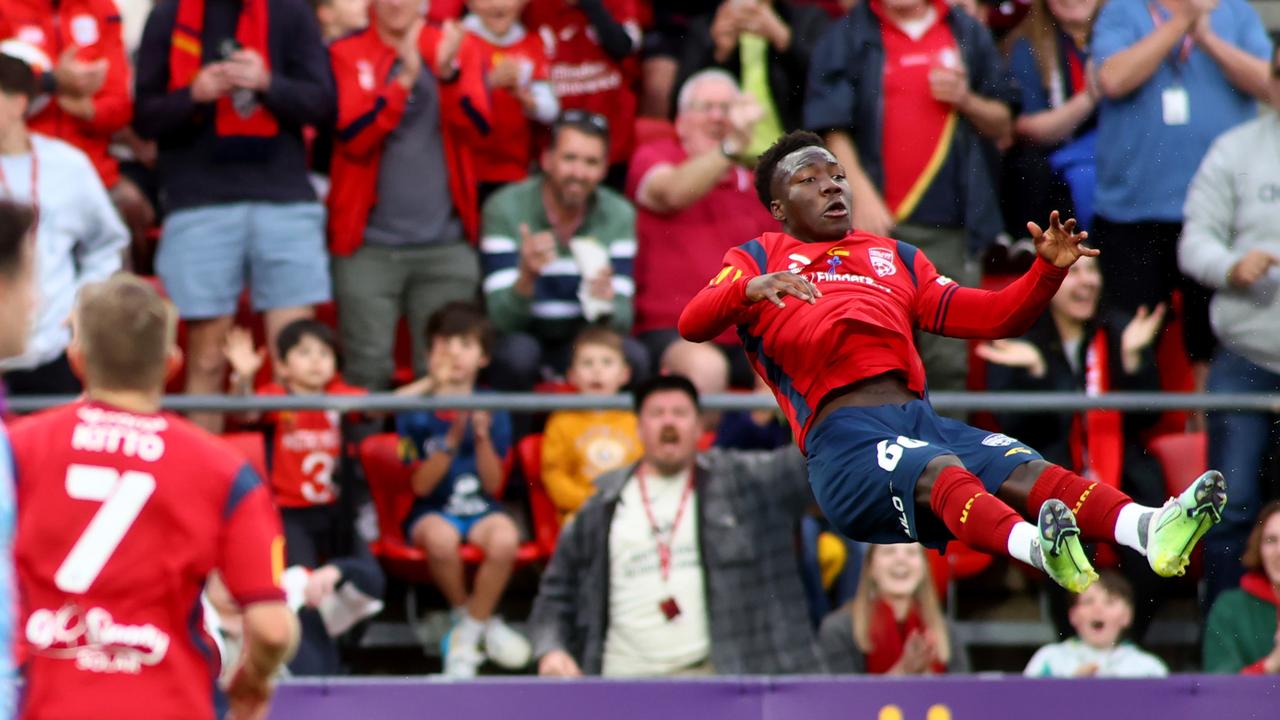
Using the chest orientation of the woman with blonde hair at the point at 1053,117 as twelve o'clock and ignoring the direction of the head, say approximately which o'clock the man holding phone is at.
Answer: The man holding phone is roughly at 4 o'clock from the woman with blonde hair.

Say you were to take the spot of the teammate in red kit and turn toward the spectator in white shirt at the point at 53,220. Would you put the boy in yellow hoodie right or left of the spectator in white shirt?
right

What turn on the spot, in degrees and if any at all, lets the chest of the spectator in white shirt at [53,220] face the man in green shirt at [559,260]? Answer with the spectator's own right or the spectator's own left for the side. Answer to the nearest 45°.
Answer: approximately 135° to the spectator's own left

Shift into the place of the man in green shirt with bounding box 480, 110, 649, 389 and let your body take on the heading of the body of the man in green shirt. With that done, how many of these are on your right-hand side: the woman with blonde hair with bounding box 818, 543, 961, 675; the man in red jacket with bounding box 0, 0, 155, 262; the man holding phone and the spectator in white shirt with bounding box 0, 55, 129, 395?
3

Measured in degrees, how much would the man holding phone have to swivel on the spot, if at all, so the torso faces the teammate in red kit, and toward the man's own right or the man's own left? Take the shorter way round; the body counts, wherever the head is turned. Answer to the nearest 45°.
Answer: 0° — they already face them

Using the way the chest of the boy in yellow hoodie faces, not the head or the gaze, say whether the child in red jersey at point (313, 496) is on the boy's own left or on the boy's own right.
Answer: on the boy's own right

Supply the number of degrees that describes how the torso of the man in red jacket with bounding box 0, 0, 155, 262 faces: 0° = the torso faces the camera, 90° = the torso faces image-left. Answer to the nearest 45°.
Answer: approximately 0°
